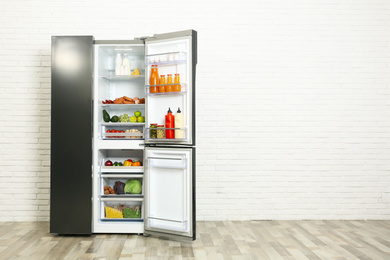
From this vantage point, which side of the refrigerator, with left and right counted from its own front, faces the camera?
front
